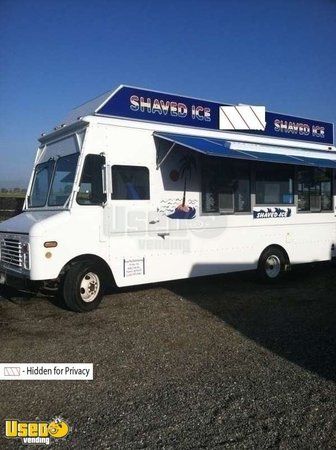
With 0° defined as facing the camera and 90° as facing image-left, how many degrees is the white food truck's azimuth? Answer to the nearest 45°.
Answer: approximately 45°
